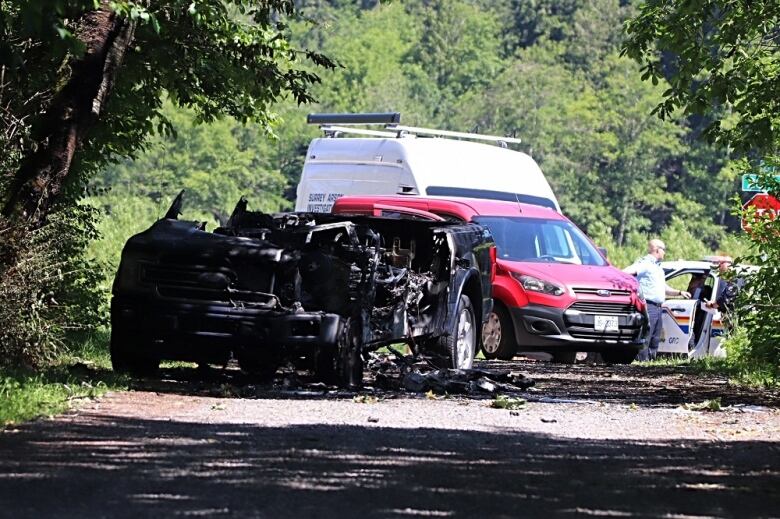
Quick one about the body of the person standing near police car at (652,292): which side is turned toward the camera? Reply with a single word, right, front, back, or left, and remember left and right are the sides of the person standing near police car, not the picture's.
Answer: right

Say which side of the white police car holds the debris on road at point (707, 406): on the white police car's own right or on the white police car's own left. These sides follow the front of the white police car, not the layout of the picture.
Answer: on the white police car's own left

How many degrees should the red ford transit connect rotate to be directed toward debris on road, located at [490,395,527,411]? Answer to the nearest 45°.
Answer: approximately 45° to its right

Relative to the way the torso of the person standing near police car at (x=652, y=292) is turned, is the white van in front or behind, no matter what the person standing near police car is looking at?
behind

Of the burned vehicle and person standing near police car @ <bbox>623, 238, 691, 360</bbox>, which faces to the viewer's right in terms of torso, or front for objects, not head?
the person standing near police car

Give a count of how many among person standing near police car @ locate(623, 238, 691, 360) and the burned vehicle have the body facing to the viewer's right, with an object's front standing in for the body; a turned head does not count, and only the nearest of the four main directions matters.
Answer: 1

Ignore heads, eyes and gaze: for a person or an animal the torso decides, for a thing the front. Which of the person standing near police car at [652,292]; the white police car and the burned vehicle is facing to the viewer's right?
the person standing near police car

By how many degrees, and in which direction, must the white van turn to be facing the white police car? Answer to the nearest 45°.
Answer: approximately 45° to its left

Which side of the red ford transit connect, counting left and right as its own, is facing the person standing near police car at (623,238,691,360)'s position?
left
